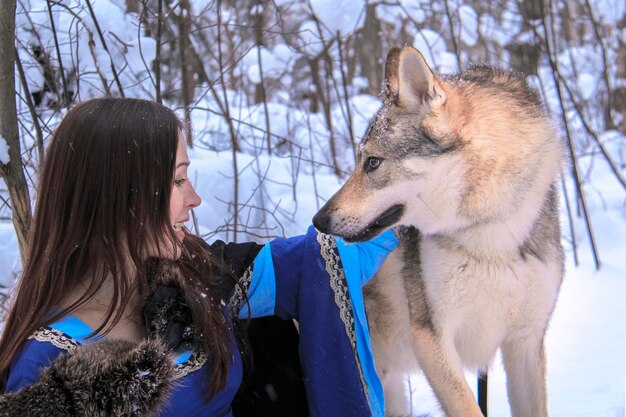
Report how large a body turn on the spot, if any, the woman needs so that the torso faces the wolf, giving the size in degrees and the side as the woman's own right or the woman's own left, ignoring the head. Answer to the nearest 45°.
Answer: approximately 45° to the woman's own left

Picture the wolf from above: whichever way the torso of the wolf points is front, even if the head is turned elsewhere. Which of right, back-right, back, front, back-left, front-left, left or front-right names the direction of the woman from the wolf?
right

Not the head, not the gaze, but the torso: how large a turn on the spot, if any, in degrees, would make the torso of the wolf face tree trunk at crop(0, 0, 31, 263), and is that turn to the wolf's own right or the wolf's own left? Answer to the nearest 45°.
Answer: approximately 135° to the wolf's own right

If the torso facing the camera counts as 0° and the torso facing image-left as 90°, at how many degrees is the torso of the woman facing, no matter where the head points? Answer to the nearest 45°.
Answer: approximately 315°

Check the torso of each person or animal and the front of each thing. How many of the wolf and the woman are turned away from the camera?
0

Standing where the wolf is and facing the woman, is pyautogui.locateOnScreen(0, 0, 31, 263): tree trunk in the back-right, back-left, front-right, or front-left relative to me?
front-right

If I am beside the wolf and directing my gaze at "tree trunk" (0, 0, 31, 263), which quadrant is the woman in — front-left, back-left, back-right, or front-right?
front-left

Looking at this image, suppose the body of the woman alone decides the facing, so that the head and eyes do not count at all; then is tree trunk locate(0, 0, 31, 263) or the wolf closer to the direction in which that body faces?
the wolf

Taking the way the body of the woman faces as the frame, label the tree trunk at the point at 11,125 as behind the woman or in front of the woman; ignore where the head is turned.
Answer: behind

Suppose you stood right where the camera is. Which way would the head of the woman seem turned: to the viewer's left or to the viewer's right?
to the viewer's right

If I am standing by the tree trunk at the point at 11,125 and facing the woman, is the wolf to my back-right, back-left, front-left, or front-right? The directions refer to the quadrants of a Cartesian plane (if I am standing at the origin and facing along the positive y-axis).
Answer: front-left
